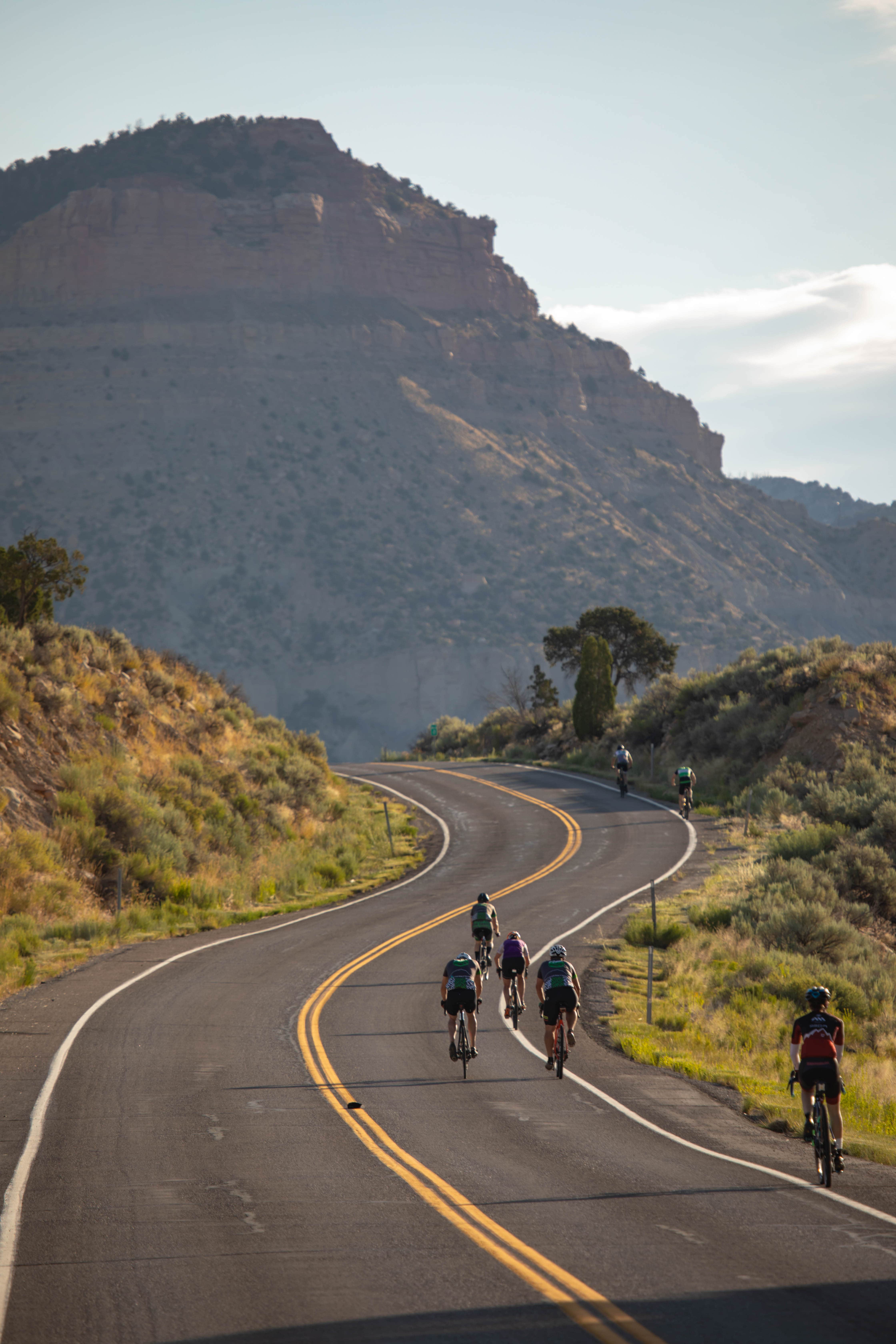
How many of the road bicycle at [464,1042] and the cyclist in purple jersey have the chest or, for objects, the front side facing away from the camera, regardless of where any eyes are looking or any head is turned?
2

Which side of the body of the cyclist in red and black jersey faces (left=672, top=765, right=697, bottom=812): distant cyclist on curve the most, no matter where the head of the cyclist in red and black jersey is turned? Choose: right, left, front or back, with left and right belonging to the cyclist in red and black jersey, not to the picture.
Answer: front

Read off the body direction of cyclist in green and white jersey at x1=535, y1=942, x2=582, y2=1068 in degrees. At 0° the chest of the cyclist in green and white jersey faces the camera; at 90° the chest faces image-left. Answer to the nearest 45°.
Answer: approximately 180°

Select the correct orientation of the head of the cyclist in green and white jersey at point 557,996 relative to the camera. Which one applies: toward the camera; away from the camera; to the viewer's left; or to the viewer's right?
away from the camera

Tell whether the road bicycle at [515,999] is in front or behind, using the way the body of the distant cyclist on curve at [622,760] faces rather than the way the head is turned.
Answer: behind

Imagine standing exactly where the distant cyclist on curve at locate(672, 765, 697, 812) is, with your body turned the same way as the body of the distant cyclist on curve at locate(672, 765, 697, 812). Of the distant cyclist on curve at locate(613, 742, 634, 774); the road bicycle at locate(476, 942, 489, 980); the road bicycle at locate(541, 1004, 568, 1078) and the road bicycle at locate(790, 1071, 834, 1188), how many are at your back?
3

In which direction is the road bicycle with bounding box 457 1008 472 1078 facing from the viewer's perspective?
away from the camera

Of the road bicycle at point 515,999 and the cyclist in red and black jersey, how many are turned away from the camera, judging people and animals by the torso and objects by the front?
2

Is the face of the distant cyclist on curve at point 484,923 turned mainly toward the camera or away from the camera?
away from the camera

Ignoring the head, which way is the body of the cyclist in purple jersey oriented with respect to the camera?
away from the camera

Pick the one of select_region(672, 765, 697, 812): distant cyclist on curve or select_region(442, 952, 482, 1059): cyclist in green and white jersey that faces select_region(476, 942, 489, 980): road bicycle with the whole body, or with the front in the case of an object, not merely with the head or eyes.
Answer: the cyclist in green and white jersey

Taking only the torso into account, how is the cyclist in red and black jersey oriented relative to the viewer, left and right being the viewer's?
facing away from the viewer

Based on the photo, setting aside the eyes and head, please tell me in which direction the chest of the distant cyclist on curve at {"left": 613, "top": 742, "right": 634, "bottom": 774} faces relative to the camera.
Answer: away from the camera

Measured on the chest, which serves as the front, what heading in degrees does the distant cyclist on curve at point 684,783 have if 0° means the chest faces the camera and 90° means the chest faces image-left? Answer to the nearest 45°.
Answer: approximately 180°

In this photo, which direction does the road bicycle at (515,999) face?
away from the camera
